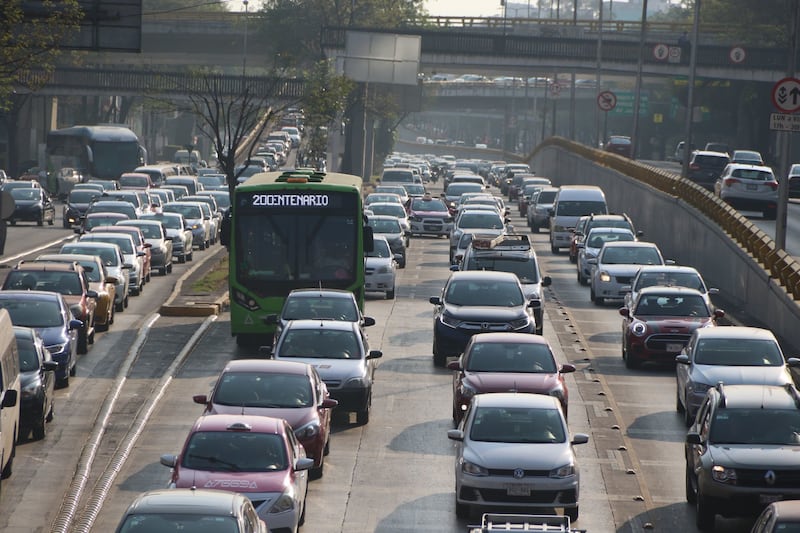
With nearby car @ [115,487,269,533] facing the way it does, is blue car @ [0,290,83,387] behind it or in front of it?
behind

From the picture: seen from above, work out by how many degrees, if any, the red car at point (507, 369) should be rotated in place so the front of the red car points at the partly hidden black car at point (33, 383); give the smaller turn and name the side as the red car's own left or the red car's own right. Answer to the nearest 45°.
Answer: approximately 90° to the red car's own right

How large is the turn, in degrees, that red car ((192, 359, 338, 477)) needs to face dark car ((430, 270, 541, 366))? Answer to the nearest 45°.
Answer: approximately 180°

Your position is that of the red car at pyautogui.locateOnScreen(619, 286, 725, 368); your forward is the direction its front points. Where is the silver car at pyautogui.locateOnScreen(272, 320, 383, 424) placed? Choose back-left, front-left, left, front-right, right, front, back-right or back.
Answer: front-right
